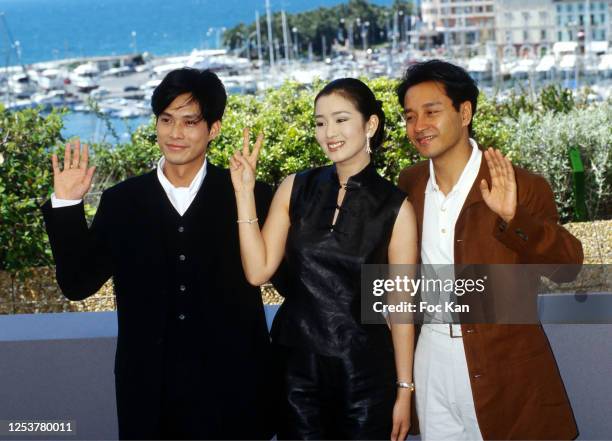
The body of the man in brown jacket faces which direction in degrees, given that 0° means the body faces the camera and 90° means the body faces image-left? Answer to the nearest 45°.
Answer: approximately 45°

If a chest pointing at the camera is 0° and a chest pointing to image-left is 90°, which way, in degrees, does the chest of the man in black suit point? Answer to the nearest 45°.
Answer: approximately 0°

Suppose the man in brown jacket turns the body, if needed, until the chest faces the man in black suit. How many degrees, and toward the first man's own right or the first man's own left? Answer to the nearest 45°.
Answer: approximately 45° to the first man's own right

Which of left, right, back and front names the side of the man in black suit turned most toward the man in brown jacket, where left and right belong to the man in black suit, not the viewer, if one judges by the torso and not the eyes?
left
